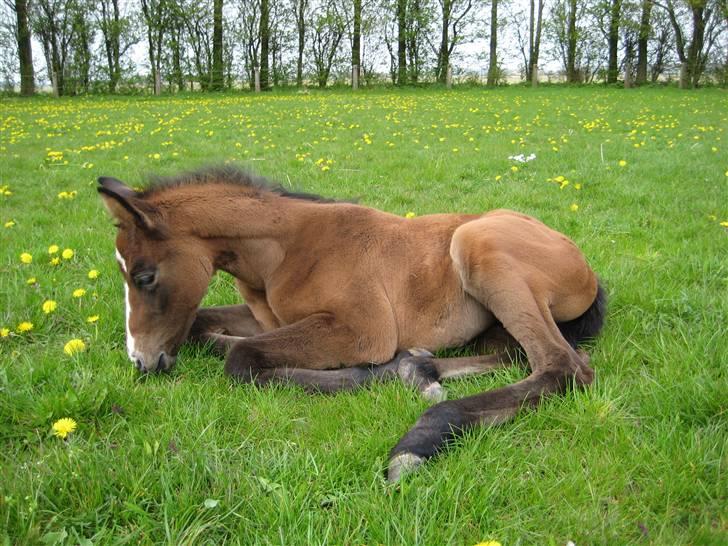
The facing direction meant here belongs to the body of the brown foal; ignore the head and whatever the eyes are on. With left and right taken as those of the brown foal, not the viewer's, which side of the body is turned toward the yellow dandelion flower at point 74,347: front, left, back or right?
front

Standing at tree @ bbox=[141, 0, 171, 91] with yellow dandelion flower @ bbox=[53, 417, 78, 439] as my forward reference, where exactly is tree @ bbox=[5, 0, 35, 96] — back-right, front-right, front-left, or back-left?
front-right

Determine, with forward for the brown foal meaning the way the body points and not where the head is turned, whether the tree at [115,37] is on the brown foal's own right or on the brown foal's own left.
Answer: on the brown foal's own right

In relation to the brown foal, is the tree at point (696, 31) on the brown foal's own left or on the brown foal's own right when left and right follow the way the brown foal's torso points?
on the brown foal's own right

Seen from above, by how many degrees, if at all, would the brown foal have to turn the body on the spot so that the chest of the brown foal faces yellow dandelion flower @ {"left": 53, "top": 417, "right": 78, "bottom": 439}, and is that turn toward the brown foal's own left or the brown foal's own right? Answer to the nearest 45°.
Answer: approximately 45° to the brown foal's own left

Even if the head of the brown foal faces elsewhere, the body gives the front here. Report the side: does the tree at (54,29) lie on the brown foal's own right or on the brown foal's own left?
on the brown foal's own right

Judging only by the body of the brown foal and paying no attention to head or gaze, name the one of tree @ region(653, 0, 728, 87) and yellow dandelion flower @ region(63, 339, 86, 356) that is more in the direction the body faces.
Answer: the yellow dandelion flower

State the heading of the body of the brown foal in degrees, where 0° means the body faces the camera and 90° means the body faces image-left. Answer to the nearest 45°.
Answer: approximately 90°

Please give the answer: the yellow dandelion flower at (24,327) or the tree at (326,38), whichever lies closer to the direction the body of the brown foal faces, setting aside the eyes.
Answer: the yellow dandelion flower

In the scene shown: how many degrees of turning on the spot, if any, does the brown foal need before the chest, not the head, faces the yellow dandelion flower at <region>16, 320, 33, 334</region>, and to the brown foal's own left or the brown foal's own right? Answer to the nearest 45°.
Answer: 0° — it already faces it

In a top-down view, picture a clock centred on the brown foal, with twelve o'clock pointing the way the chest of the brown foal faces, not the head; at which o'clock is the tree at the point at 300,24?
The tree is roughly at 3 o'clock from the brown foal.
